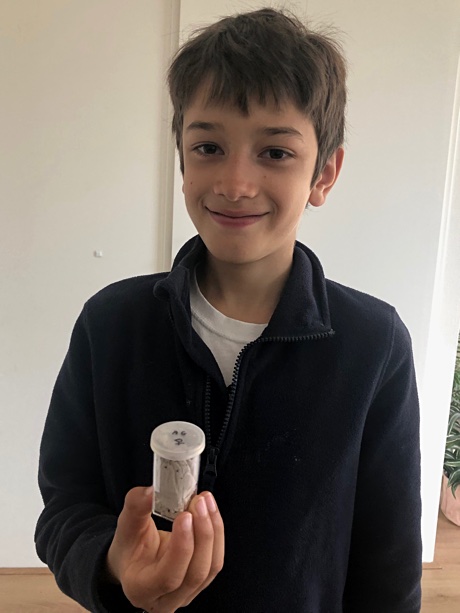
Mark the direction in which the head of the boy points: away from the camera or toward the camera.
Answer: toward the camera

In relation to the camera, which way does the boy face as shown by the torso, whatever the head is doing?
toward the camera

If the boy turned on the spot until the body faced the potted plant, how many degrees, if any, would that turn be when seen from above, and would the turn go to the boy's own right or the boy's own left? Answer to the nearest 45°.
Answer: approximately 135° to the boy's own left
